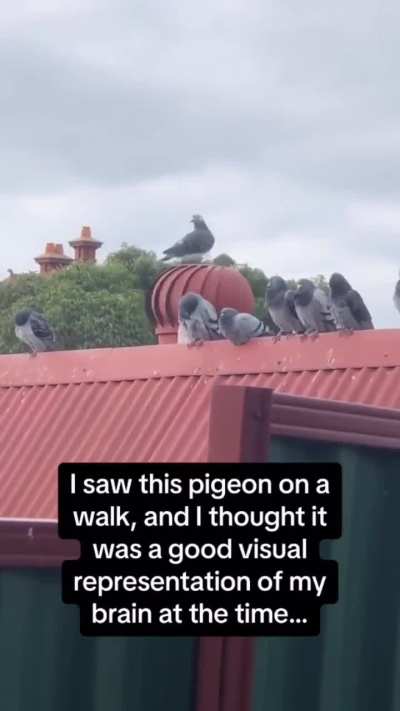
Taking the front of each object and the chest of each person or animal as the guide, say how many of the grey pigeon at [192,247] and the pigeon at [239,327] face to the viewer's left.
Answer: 1

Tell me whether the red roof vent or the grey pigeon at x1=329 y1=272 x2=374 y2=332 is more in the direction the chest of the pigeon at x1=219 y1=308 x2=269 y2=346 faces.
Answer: the red roof vent

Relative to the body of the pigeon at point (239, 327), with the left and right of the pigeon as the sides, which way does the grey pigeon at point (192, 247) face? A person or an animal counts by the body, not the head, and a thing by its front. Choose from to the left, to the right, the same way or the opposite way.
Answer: the opposite way

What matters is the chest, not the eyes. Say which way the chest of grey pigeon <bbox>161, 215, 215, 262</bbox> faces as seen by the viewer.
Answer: to the viewer's right

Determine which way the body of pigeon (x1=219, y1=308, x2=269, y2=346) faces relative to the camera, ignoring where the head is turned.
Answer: to the viewer's left

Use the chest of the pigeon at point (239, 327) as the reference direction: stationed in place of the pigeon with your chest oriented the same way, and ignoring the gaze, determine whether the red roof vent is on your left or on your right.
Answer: on your right

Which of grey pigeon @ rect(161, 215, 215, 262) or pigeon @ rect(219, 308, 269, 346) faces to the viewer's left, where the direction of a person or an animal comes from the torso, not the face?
the pigeon

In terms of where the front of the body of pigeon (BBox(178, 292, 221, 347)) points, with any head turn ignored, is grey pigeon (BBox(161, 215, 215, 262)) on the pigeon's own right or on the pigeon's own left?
on the pigeon's own right
